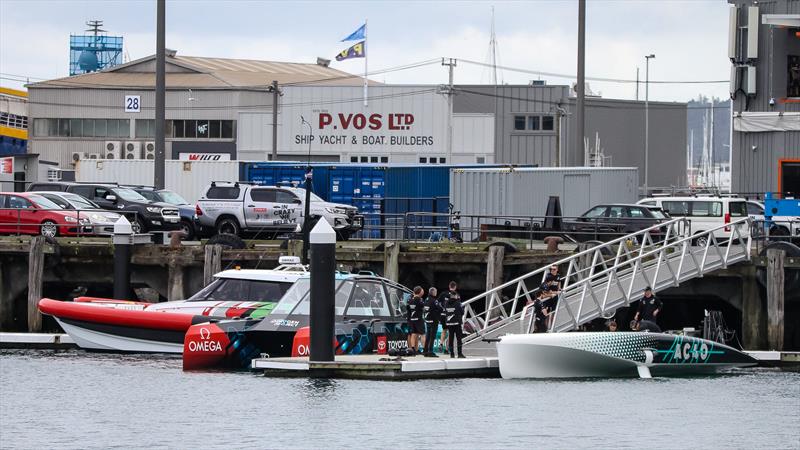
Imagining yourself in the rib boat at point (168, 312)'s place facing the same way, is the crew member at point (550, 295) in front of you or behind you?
behind

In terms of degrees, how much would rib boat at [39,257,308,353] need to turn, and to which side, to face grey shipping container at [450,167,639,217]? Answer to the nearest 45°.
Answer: approximately 135° to its right

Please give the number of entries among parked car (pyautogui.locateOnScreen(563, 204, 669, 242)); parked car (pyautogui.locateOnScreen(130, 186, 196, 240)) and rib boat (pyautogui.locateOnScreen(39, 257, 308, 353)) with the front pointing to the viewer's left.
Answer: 2

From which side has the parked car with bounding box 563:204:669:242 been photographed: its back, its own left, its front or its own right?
left

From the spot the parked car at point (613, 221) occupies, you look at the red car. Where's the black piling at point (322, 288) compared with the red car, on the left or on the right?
left
